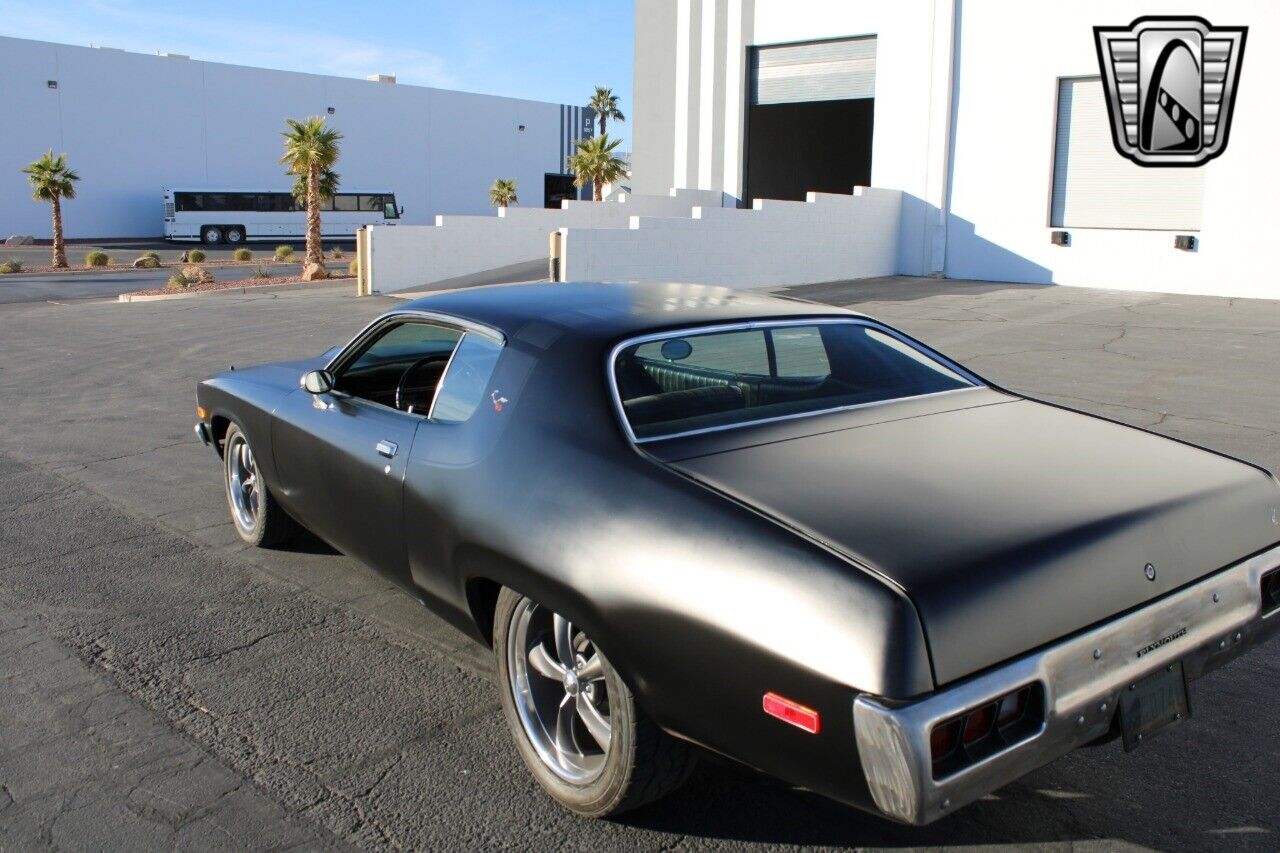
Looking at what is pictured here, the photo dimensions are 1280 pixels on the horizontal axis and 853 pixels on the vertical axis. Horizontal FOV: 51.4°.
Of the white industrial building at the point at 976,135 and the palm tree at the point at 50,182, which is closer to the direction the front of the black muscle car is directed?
the palm tree

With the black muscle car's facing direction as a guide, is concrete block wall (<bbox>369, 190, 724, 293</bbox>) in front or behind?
in front

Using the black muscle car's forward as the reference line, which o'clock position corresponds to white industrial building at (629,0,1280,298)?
The white industrial building is roughly at 2 o'clock from the black muscle car.

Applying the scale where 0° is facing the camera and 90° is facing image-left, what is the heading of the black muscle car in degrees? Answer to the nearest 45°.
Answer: approximately 135°

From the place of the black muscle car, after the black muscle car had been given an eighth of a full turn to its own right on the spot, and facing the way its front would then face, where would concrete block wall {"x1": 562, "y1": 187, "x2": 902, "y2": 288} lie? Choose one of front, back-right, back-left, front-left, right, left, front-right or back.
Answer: front

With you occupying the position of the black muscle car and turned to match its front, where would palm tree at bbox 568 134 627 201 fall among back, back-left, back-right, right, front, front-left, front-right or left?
front-right

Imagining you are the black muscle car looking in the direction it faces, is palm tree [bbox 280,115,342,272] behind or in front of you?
in front

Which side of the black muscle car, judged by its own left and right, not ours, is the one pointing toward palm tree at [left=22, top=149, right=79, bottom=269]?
front
